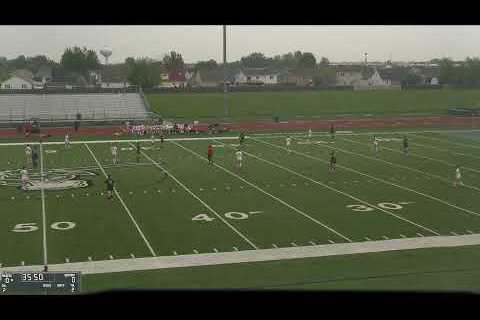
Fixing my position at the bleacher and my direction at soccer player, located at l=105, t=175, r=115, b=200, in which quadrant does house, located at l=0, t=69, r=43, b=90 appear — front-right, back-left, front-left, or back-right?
back-right

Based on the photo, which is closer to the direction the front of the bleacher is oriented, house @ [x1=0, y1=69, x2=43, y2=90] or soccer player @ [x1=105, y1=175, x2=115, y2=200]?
the soccer player

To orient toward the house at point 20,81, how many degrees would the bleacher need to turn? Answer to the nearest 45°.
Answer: approximately 180°

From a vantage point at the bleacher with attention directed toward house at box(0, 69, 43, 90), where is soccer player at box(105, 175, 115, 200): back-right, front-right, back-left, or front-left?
back-left

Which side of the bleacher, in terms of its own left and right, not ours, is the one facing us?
front

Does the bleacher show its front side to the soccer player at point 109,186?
yes
